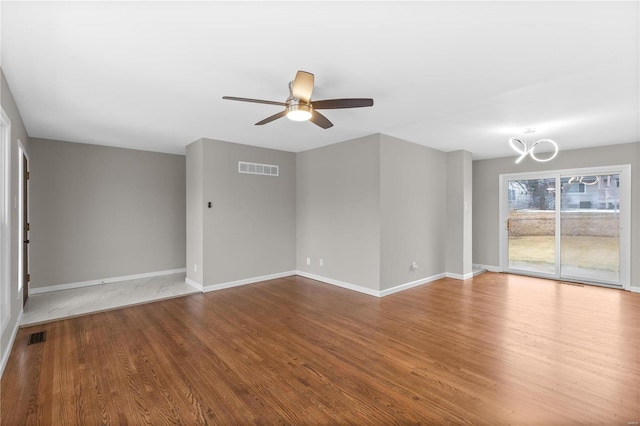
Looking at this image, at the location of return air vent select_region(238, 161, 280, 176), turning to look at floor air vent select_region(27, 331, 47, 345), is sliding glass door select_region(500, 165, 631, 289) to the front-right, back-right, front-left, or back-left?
back-left

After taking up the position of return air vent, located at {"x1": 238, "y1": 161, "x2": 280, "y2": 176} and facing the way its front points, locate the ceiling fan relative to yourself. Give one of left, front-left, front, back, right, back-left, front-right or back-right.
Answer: front-right

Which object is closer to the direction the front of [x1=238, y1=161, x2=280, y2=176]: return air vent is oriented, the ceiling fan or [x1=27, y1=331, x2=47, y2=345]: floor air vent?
the ceiling fan

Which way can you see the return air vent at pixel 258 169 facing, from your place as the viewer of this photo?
facing the viewer and to the right of the viewer

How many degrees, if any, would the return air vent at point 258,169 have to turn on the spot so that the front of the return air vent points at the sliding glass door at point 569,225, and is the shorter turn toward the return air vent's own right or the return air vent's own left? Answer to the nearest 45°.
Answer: approximately 45° to the return air vent's own left
